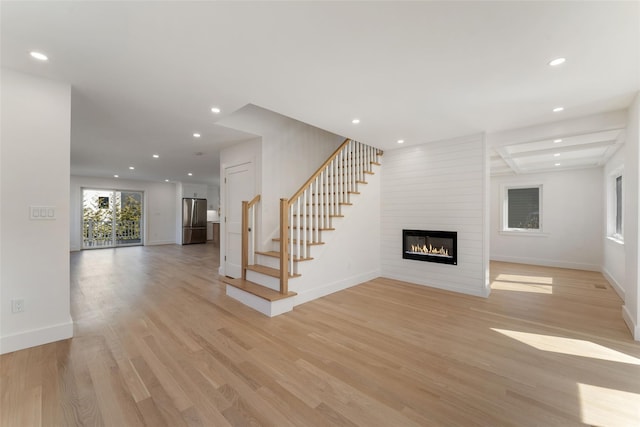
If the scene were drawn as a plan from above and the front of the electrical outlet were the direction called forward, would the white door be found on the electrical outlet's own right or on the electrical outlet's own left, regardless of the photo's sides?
on the electrical outlet's own left

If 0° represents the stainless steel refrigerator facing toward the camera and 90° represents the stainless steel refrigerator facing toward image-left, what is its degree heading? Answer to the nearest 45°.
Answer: approximately 0°

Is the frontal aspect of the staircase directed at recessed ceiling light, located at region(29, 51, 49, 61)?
yes

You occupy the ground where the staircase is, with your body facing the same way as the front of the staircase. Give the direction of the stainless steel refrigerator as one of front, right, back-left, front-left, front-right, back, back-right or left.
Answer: right

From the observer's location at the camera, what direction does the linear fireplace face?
facing the viewer and to the left of the viewer

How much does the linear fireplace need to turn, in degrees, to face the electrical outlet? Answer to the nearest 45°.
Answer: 0° — it already faces it

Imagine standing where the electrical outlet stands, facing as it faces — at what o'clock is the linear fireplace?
The linear fireplace is roughly at 10 o'clock from the electrical outlet.

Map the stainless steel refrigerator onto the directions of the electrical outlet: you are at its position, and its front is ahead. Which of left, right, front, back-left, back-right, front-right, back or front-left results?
back-left

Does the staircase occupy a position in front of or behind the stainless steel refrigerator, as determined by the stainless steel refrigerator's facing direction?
in front

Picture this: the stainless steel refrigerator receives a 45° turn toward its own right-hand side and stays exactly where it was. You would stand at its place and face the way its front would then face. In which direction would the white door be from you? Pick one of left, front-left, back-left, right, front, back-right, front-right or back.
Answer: front-left
